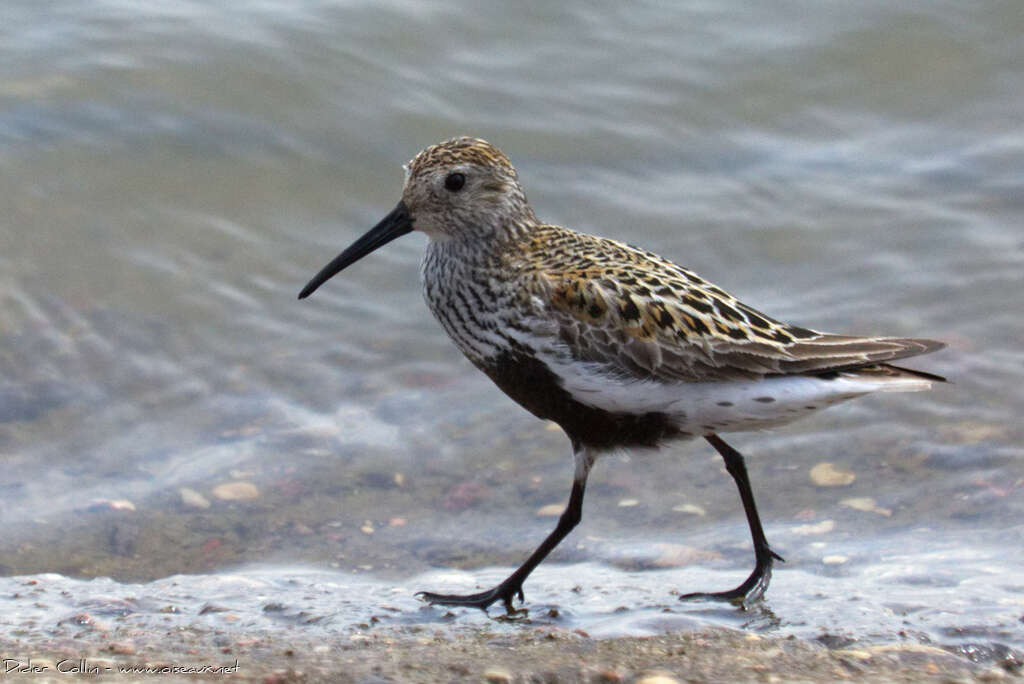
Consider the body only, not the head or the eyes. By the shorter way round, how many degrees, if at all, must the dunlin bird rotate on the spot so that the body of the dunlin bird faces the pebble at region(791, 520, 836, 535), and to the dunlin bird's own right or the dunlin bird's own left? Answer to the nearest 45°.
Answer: approximately 135° to the dunlin bird's own right

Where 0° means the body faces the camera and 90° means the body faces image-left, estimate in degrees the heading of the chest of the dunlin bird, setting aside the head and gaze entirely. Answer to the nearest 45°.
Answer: approximately 90°

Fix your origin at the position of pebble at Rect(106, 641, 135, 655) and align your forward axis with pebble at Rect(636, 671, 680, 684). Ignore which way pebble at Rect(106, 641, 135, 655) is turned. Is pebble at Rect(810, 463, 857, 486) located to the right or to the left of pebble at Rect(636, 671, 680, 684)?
left

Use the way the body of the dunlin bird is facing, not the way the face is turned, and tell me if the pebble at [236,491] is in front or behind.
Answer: in front

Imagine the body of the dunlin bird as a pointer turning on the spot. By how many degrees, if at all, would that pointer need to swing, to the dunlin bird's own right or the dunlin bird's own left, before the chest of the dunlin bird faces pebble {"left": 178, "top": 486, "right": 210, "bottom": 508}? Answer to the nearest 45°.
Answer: approximately 45° to the dunlin bird's own right

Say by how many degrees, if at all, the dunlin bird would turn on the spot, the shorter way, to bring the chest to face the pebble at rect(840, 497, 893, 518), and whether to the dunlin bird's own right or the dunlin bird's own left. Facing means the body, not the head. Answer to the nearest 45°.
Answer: approximately 135° to the dunlin bird's own right

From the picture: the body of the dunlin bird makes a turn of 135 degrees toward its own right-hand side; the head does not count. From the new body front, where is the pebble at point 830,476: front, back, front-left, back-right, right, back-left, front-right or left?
front

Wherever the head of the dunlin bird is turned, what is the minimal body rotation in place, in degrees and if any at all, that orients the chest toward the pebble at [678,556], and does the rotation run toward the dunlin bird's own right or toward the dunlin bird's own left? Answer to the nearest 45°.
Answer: approximately 135° to the dunlin bird's own right

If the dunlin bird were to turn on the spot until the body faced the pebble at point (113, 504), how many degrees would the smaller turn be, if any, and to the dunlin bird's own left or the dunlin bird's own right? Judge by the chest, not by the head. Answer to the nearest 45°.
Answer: approximately 45° to the dunlin bird's own right

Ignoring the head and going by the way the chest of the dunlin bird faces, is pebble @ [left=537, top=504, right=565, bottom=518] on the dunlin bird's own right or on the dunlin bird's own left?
on the dunlin bird's own right

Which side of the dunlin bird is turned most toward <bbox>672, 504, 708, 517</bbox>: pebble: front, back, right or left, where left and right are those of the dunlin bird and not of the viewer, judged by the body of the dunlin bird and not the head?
right
